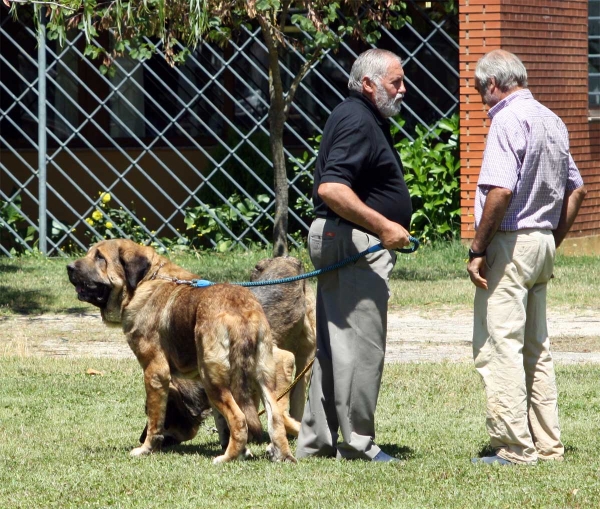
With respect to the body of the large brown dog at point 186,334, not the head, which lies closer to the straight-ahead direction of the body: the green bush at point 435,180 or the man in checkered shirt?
the green bush

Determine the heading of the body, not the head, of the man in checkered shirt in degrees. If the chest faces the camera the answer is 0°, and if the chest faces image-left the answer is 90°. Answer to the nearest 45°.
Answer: approximately 135°

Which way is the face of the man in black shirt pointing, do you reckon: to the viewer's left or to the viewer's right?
to the viewer's right

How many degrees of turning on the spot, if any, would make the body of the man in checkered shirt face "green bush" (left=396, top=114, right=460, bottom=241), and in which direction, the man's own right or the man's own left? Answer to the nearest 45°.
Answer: approximately 45° to the man's own right

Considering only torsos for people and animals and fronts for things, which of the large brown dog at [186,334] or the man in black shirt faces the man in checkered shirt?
the man in black shirt

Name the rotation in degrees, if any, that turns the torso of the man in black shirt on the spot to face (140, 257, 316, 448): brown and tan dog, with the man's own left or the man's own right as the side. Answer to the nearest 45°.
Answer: approximately 135° to the man's own left

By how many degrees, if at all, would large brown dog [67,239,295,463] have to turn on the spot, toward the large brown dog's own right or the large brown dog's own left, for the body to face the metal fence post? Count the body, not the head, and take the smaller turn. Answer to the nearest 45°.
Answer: approximately 45° to the large brown dog's own right

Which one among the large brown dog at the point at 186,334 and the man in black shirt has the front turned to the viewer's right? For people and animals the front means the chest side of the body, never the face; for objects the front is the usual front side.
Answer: the man in black shirt

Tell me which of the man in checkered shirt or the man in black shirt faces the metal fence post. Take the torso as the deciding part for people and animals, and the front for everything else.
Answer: the man in checkered shirt

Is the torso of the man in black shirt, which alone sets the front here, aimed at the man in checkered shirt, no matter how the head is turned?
yes

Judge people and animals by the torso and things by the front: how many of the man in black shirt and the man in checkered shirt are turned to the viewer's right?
1

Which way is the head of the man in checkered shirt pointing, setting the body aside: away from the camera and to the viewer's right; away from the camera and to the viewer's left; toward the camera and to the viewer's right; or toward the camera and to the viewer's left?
away from the camera and to the viewer's left

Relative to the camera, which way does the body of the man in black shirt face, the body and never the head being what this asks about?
to the viewer's right
